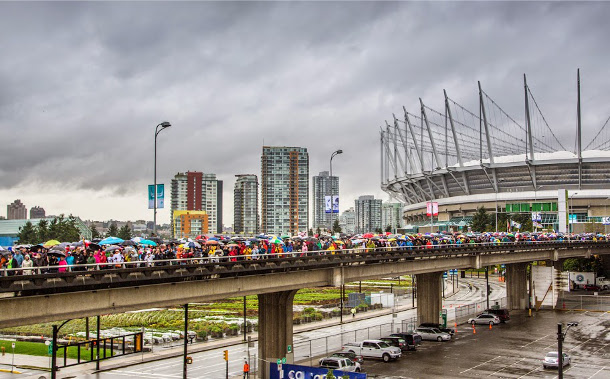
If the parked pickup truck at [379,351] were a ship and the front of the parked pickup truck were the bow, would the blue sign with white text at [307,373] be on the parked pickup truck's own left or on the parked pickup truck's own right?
on the parked pickup truck's own right

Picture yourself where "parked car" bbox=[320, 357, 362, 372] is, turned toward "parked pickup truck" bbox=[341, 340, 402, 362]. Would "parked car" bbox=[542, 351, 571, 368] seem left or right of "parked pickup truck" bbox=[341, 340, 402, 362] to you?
right

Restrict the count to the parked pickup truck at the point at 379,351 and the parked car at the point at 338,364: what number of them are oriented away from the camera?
0
